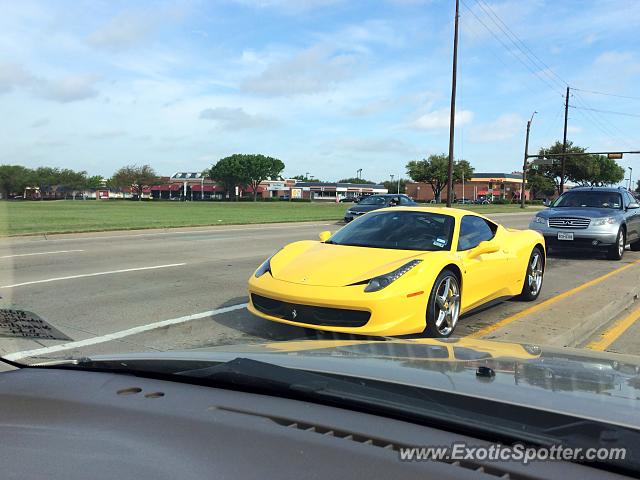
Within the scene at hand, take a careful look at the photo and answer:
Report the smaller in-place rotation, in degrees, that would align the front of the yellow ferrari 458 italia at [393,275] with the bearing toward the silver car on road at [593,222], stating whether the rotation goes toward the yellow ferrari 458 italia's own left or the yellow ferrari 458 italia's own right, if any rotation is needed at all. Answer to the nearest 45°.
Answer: approximately 180°

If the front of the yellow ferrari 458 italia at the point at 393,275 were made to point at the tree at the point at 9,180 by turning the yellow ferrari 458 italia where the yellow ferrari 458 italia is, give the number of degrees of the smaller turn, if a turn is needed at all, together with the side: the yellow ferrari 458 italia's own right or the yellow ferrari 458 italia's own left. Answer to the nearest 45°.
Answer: approximately 90° to the yellow ferrari 458 italia's own right

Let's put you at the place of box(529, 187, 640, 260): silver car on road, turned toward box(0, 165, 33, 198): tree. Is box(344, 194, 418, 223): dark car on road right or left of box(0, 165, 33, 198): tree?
right

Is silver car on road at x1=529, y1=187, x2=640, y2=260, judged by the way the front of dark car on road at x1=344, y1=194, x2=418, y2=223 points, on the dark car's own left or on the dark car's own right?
on the dark car's own left

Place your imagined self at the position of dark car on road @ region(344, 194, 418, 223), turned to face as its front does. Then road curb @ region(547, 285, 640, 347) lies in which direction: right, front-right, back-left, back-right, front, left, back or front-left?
front-left

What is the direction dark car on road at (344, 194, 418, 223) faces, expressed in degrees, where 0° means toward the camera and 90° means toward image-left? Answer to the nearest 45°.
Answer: approximately 45°

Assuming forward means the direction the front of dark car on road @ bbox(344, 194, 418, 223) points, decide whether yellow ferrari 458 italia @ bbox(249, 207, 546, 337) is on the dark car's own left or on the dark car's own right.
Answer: on the dark car's own left

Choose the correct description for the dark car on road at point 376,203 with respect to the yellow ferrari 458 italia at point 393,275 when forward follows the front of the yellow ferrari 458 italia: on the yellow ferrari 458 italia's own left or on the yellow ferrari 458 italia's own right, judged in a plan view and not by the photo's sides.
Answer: on the yellow ferrari 458 italia's own right
